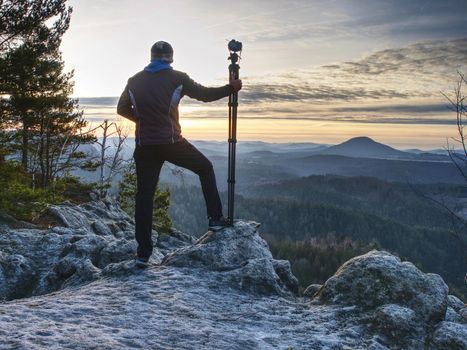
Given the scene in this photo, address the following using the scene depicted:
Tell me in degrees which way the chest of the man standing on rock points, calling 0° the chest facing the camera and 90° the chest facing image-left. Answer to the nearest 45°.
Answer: approximately 180°

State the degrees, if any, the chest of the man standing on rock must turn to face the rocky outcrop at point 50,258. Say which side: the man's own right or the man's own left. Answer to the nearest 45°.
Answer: approximately 45° to the man's own left

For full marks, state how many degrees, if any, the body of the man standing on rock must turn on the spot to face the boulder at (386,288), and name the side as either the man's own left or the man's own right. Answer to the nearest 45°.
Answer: approximately 135° to the man's own right

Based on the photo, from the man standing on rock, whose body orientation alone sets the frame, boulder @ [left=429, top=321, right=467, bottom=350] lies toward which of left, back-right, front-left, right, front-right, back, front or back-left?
back-right

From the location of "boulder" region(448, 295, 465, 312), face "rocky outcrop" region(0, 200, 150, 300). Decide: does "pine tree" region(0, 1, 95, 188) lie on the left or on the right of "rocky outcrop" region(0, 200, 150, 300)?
right
